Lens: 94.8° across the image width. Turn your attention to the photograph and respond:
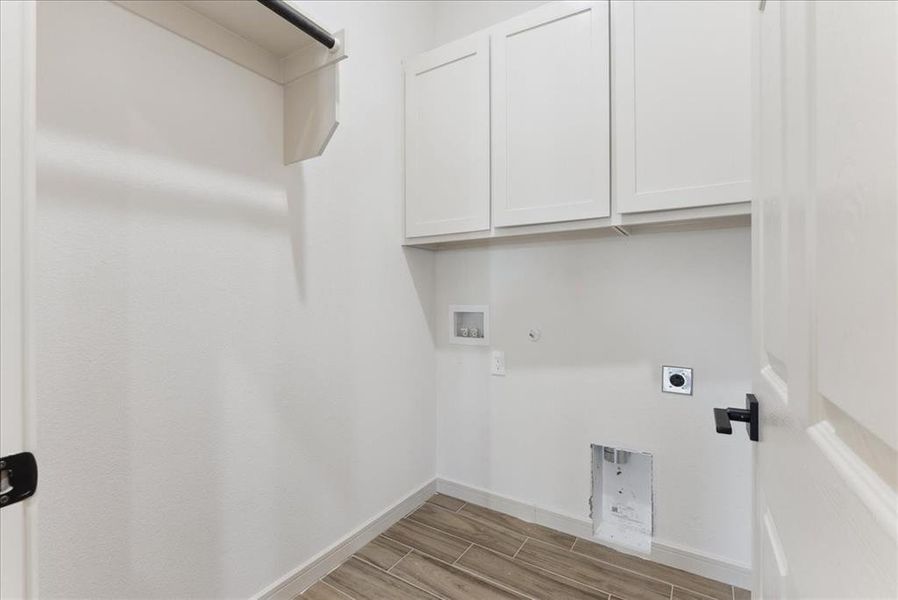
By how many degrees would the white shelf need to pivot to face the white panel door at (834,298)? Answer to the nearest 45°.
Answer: approximately 45° to its right

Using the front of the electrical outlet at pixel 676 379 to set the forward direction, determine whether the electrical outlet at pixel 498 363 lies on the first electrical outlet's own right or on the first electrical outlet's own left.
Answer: on the first electrical outlet's own right

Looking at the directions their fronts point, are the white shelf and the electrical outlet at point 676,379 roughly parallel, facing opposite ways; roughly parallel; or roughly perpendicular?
roughly perpendicular

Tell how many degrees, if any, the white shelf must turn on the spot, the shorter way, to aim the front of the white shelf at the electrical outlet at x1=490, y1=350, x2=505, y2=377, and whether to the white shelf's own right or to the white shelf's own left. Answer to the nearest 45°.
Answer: approximately 45° to the white shelf's own left

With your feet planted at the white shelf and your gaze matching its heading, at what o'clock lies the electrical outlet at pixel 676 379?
The electrical outlet is roughly at 11 o'clock from the white shelf.

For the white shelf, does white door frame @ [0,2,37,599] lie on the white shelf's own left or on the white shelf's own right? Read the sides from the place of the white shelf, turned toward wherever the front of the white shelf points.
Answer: on the white shelf's own right

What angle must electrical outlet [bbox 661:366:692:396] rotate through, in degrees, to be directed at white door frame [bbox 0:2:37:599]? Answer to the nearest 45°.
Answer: approximately 45° to its right

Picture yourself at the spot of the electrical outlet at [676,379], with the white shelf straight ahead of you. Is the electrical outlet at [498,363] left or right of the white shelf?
right

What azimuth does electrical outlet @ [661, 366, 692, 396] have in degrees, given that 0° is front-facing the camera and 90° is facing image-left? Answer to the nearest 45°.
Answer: approximately 0°

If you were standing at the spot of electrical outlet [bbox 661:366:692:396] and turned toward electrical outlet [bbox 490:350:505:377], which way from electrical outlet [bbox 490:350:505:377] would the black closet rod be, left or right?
left

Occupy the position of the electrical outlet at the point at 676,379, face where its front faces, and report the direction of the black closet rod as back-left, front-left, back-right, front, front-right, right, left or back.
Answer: front-right

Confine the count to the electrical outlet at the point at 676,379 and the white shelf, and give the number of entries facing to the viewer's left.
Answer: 0

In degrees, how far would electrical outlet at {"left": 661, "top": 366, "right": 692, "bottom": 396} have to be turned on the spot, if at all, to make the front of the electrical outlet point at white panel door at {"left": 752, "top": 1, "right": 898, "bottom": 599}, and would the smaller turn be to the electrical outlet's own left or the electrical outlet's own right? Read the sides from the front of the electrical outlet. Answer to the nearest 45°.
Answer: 0° — it already faces it
